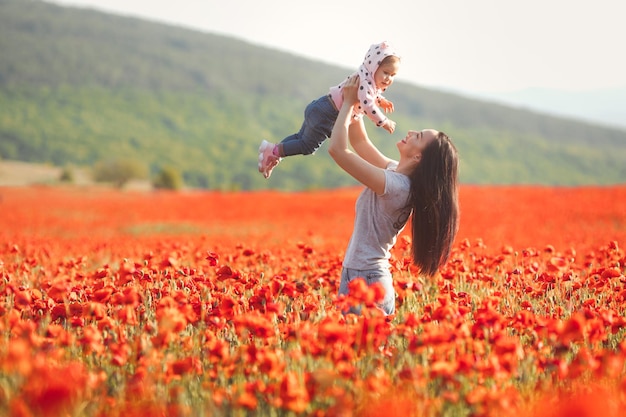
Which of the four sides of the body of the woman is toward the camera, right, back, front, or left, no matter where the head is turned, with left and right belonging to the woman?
left
